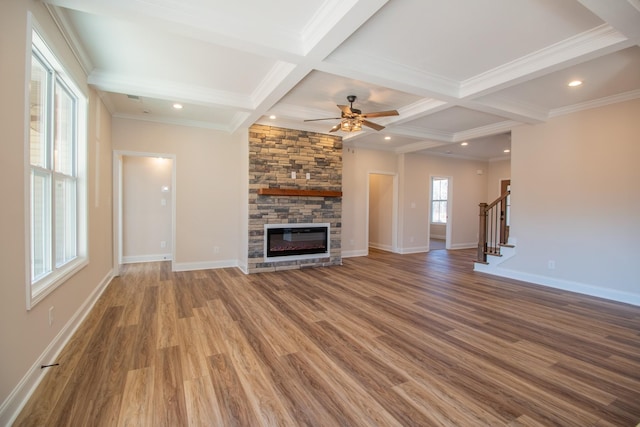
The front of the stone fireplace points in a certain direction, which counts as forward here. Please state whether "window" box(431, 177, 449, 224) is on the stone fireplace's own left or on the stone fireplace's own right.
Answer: on the stone fireplace's own left

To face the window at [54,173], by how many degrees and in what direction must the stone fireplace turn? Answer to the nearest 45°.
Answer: approximately 90° to its right

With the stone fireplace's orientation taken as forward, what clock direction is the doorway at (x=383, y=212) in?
The doorway is roughly at 9 o'clock from the stone fireplace.

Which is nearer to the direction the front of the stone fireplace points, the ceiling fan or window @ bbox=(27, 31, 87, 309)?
the ceiling fan

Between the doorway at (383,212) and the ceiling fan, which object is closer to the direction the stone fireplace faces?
the ceiling fan

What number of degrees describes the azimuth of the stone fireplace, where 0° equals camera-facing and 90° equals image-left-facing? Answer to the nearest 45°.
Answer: approximately 315°

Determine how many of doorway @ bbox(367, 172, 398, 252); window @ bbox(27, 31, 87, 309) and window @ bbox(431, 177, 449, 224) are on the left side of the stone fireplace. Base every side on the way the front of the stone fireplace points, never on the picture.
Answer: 2

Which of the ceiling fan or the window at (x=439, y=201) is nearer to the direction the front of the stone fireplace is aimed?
the ceiling fan
